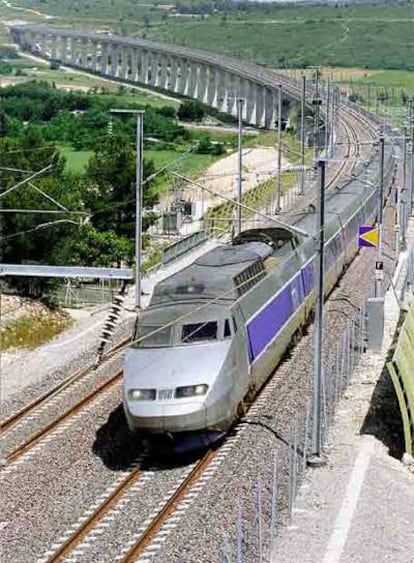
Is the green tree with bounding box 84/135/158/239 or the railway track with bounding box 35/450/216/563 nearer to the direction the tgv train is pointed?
the railway track

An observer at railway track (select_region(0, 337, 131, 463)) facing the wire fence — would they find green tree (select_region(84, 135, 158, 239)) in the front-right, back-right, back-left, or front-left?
back-left

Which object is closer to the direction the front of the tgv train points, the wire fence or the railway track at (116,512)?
the railway track

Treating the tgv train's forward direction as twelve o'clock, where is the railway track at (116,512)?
The railway track is roughly at 11 o'clock from the tgv train.

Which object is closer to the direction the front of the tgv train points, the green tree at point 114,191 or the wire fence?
the wire fence

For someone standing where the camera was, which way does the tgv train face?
facing the viewer and to the left of the viewer

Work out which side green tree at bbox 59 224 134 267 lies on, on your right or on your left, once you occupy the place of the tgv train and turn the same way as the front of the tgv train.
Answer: on your right

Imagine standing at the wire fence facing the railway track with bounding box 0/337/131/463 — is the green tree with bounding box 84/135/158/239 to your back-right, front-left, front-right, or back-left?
front-right

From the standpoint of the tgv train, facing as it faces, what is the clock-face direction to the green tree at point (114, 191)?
The green tree is roughly at 4 o'clock from the tgv train.

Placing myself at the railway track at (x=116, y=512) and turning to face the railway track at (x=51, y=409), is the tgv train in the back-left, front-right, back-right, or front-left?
front-right
